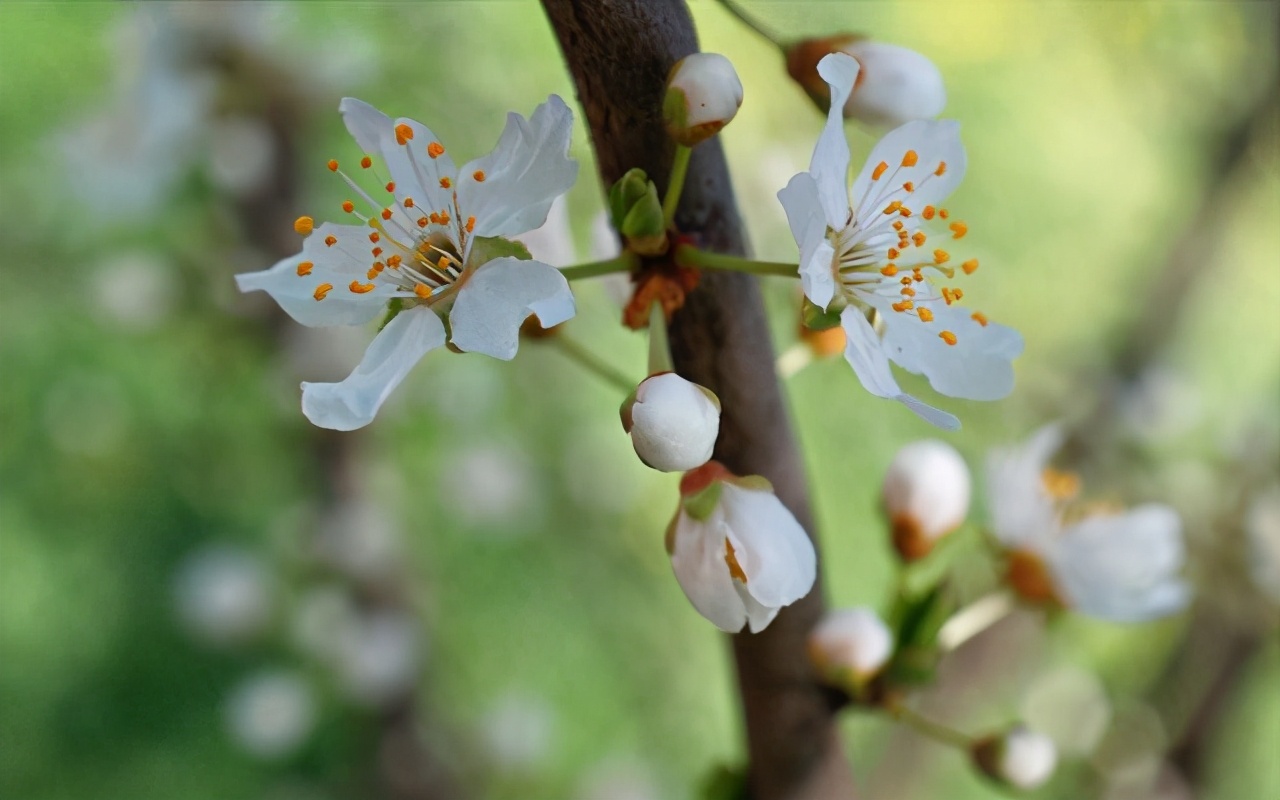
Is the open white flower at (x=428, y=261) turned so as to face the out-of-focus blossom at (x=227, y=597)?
no

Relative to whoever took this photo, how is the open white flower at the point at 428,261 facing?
facing the viewer and to the left of the viewer

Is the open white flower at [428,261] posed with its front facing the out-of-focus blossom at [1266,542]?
no
